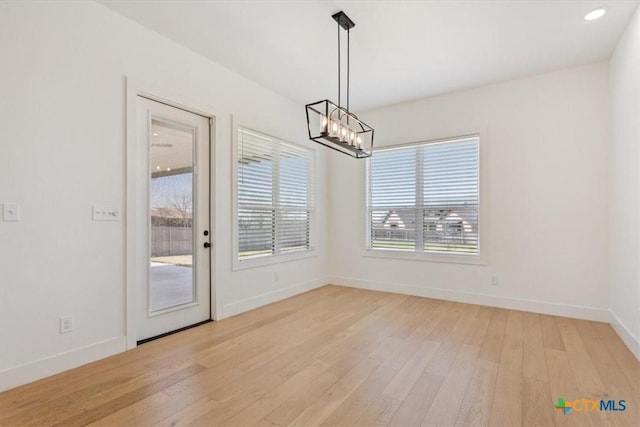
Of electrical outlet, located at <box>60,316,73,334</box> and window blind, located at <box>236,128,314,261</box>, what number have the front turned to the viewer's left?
0

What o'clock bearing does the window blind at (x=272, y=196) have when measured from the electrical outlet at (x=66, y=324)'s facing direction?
The window blind is roughly at 10 o'clock from the electrical outlet.

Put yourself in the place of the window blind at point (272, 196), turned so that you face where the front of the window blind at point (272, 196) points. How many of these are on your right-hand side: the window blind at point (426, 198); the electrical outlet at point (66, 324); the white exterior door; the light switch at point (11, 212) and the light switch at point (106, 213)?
4

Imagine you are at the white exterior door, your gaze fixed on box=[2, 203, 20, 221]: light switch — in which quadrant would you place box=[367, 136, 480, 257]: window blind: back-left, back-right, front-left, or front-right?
back-left

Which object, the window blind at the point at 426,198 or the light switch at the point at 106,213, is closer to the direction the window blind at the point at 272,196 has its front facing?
the window blind

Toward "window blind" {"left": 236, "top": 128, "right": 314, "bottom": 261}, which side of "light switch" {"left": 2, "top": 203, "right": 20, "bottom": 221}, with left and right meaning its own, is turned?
left

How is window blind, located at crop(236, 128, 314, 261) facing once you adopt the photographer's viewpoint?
facing the viewer and to the right of the viewer

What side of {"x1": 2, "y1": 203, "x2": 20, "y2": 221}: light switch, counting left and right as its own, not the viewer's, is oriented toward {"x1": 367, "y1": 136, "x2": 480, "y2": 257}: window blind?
left

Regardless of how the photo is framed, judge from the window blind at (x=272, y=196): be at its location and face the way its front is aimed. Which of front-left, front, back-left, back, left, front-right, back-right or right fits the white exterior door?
right
